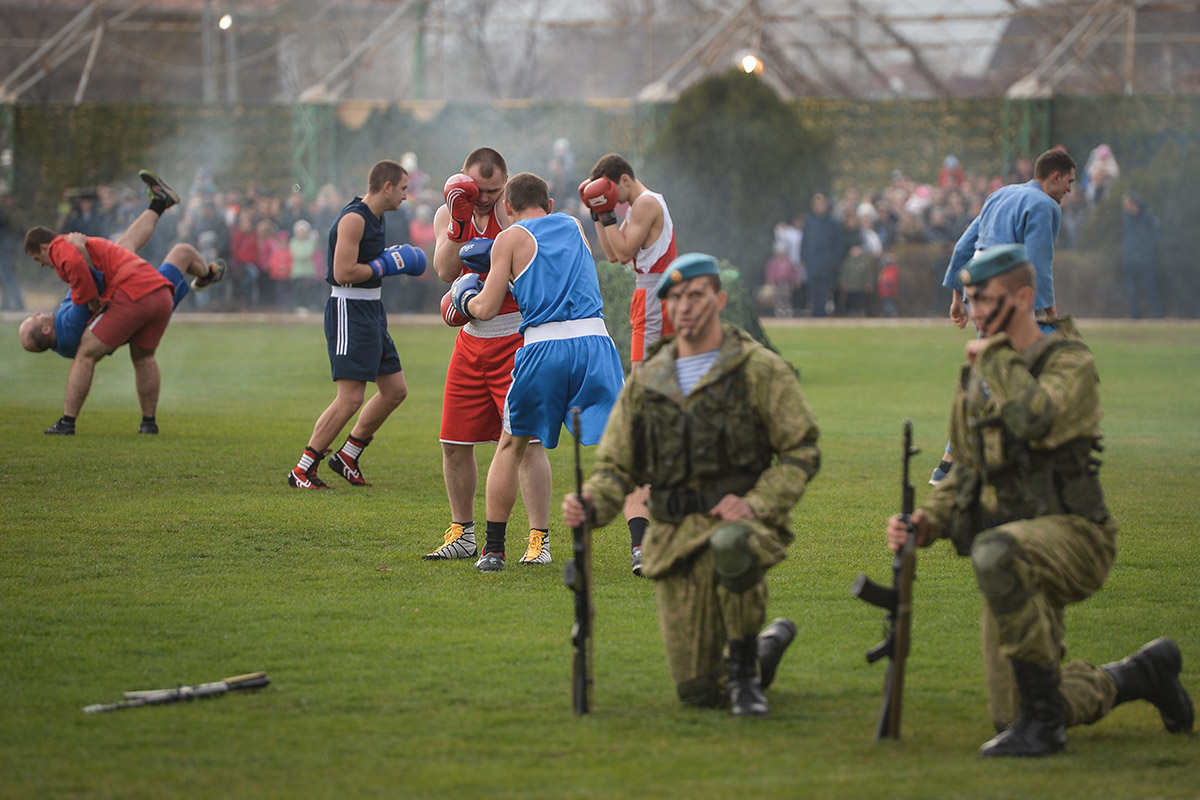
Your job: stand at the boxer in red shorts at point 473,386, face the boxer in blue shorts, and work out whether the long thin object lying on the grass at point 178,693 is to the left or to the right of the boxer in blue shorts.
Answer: right

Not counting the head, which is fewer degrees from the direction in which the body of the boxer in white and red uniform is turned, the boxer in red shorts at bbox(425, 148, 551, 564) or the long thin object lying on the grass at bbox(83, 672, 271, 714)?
the boxer in red shorts

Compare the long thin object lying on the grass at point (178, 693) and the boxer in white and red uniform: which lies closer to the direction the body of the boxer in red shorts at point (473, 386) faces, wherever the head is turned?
the long thin object lying on the grass

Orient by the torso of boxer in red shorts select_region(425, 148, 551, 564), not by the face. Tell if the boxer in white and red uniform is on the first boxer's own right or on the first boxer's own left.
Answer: on the first boxer's own left

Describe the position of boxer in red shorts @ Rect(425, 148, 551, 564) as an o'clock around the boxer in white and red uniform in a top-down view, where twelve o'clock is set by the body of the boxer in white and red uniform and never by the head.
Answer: The boxer in red shorts is roughly at 11 o'clock from the boxer in white and red uniform.

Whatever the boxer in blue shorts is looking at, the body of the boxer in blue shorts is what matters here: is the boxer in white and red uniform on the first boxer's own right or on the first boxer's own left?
on the first boxer's own right

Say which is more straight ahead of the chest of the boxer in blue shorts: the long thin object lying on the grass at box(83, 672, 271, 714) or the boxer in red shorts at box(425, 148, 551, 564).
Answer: the boxer in red shorts

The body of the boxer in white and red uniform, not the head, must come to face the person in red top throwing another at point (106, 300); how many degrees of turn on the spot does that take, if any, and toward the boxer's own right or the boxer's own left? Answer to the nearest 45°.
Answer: approximately 45° to the boxer's own right

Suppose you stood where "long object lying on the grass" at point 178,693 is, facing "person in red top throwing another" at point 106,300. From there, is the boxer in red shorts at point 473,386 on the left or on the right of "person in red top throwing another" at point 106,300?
right

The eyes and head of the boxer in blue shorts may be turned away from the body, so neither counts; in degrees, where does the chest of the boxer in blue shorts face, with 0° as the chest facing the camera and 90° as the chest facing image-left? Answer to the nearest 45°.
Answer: approximately 135°

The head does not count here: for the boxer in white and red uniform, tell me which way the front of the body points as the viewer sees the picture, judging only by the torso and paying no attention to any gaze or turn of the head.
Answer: to the viewer's left
